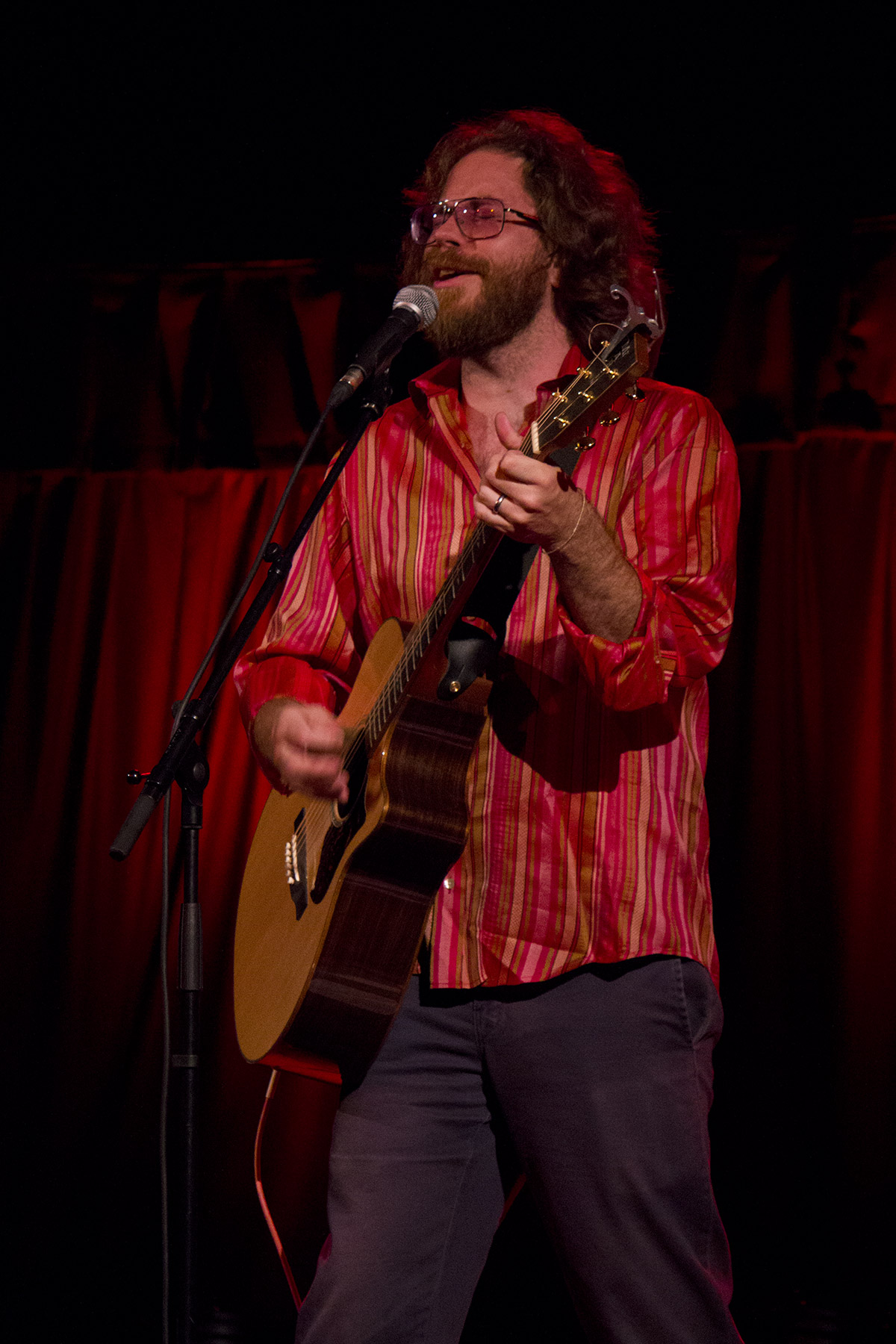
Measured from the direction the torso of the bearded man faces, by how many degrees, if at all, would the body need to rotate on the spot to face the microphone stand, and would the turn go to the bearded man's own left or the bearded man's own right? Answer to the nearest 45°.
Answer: approximately 45° to the bearded man's own right

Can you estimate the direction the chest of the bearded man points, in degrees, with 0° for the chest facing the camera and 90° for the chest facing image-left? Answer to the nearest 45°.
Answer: approximately 45°
